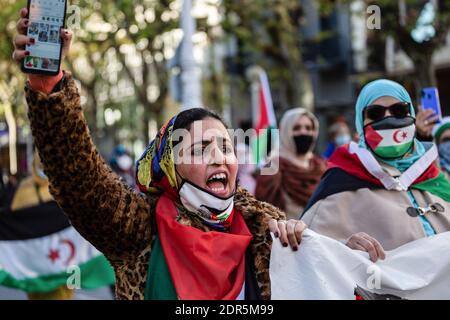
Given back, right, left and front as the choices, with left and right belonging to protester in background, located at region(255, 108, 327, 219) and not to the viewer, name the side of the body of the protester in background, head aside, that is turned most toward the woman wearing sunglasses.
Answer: front

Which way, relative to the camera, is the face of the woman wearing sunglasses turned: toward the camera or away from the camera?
toward the camera

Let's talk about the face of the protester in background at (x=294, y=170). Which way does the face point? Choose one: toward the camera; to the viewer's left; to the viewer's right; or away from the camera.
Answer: toward the camera

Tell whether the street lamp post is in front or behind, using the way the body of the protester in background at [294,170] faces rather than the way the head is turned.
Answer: behind

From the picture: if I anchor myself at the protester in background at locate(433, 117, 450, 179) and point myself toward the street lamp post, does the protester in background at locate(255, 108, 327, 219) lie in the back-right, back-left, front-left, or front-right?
front-left

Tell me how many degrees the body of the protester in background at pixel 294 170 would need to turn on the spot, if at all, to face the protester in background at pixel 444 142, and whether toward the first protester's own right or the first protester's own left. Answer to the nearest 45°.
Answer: approximately 45° to the first protester's own left

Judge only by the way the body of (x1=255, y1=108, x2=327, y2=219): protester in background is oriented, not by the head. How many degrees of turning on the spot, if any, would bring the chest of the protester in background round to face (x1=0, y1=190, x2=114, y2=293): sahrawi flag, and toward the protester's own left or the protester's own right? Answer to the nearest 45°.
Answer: approximately 90° to the protester's own right

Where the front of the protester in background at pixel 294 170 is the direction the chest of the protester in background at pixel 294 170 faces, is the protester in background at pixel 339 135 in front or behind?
behind

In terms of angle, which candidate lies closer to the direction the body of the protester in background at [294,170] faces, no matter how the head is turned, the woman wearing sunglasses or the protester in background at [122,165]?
the woman wearing sunglasses

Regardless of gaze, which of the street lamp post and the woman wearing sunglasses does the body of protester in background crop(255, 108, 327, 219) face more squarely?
the woman wearing sunglasses

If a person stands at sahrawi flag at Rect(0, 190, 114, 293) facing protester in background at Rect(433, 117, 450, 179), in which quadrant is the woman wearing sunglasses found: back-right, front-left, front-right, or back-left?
front-right

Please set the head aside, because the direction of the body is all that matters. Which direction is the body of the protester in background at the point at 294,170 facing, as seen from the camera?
toward the camera
